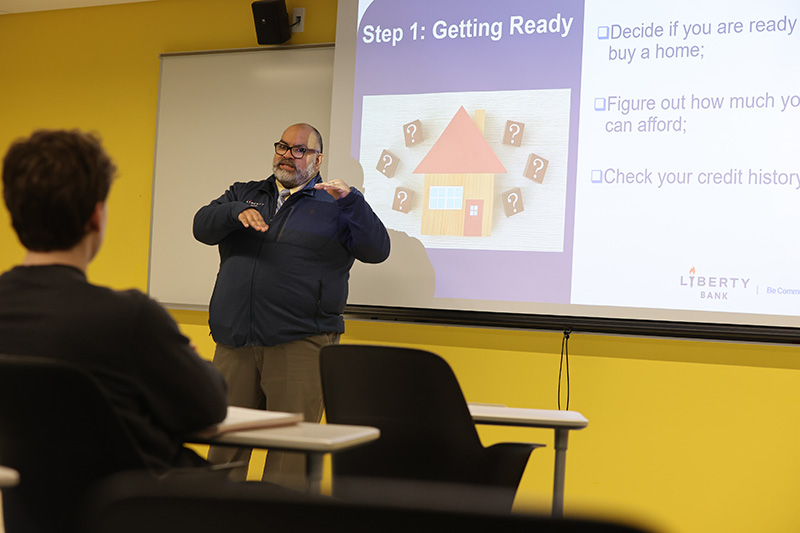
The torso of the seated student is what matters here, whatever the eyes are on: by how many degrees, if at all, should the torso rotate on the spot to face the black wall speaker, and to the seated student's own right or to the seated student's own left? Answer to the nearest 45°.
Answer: approximately 45° to the seated student's own left

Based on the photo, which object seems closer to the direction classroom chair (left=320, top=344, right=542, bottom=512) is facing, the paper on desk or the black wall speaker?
the black wall speaker

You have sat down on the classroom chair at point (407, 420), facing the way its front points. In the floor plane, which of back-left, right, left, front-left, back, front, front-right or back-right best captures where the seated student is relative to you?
back

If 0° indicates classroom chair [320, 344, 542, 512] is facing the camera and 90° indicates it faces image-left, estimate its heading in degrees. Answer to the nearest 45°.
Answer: approximately 225°

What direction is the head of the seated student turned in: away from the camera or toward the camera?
away from the camera

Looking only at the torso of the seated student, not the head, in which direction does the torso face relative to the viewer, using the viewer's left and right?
facing away from the viewer and to the right of the viewer

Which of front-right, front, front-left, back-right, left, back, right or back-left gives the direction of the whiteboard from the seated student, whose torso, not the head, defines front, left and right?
front-left

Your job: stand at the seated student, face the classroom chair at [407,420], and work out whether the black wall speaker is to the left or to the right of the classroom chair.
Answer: left

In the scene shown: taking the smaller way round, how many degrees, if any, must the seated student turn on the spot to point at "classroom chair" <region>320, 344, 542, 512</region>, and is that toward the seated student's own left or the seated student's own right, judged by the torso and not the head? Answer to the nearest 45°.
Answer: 0° — they already face it
